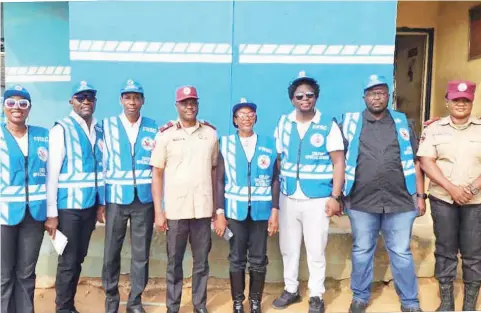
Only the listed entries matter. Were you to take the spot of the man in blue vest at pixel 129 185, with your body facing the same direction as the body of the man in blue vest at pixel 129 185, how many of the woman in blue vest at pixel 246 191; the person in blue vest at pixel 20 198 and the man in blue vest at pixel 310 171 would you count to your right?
1

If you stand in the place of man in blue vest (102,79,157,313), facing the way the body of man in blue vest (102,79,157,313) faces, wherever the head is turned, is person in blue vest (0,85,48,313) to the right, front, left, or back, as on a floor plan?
right

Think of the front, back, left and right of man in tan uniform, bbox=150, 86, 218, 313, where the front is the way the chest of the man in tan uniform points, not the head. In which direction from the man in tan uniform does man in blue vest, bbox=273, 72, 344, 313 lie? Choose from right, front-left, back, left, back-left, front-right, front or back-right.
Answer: left

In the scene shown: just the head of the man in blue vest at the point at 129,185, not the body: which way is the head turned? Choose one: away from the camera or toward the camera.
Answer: toward the camera

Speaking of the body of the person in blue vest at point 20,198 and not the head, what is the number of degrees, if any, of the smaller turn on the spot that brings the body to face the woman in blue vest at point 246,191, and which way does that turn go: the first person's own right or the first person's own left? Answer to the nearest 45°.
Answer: approximately 90° to the first person's own left

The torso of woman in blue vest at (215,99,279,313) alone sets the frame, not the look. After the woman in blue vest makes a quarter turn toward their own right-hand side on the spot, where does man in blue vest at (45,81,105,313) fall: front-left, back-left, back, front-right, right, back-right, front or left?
front

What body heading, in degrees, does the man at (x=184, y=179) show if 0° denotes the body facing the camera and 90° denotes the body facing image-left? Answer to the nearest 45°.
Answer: approximately 0°

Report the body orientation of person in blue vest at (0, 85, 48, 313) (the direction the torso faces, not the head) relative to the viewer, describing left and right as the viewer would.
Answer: facing the viewer

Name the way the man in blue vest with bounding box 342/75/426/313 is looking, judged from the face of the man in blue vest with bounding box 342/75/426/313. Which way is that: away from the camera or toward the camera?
toward the camera

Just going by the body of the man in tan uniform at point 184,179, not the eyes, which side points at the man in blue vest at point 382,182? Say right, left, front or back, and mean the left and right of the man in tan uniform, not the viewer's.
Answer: left

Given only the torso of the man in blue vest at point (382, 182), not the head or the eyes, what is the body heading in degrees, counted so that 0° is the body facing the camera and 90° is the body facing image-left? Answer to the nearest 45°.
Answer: approximately 0°
